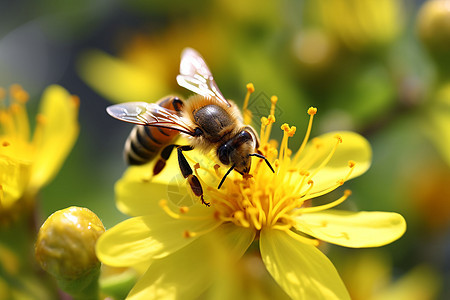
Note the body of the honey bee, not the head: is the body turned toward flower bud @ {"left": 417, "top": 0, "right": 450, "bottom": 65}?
no

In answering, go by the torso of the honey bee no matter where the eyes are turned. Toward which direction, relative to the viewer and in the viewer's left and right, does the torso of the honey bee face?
facing the viewer and to the right of the viewer

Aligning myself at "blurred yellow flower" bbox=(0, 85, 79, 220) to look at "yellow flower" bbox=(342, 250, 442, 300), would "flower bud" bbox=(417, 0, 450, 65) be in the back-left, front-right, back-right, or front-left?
front-left
